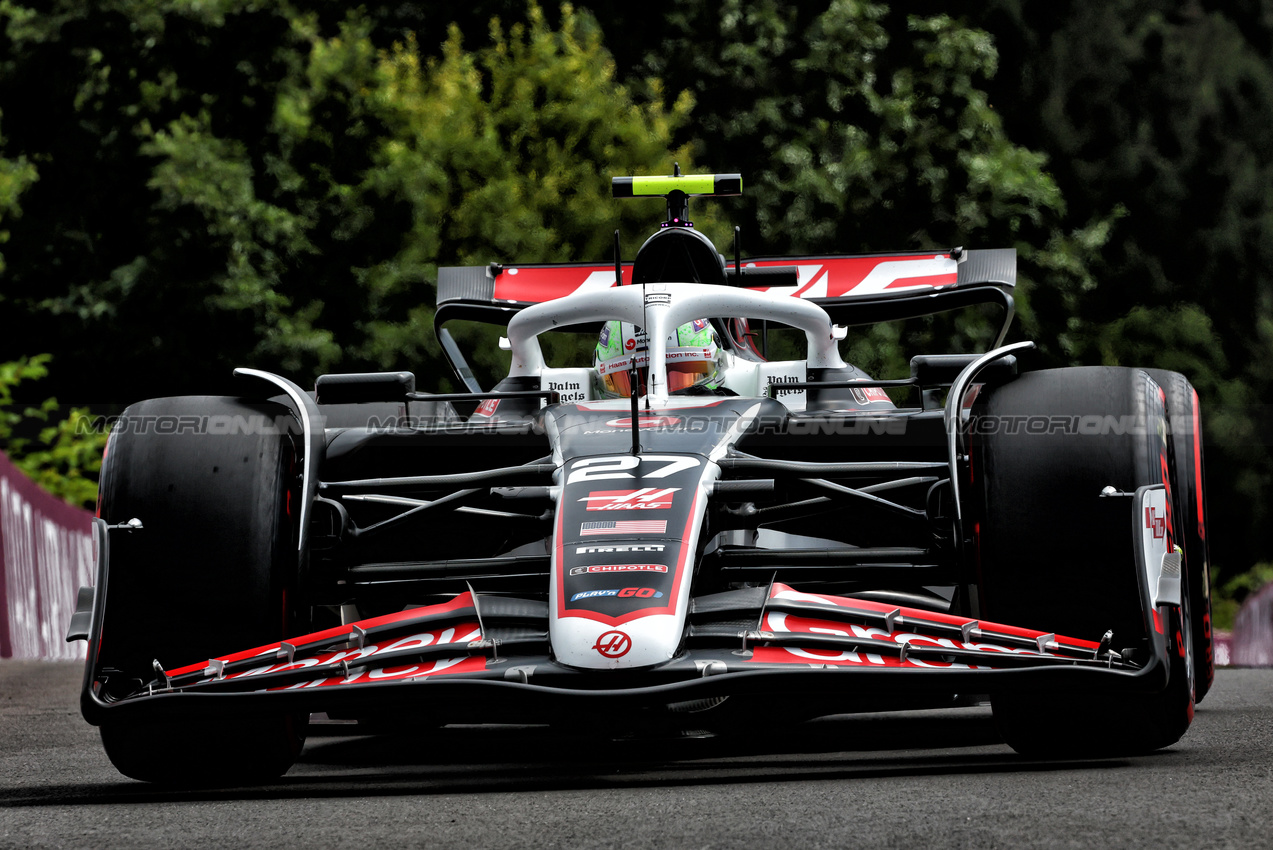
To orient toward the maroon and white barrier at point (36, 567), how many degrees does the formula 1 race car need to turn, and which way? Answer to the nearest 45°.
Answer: approximately 135° to its right

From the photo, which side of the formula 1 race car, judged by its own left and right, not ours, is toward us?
front
